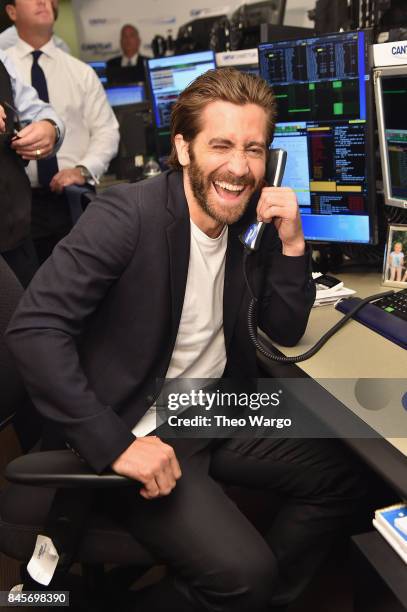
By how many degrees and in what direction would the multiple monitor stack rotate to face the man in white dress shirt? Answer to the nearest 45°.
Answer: approximately 90° to its right

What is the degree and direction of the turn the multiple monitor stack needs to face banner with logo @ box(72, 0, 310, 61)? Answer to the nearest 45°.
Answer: approximately 135° to its right

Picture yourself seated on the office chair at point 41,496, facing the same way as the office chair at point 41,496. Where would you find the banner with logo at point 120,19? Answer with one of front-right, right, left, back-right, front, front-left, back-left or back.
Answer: back-left

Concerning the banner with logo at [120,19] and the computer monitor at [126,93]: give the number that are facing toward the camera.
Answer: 2

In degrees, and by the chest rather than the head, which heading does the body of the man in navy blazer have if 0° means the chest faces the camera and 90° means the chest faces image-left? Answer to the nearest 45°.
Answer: approximately 315°

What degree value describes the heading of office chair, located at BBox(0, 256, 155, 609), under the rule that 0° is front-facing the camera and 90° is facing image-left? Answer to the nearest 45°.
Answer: approximately 315°

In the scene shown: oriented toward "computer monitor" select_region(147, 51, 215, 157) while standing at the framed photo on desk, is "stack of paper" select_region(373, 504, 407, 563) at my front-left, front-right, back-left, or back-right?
back-left
